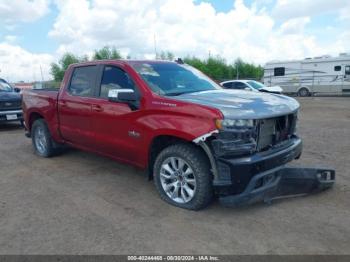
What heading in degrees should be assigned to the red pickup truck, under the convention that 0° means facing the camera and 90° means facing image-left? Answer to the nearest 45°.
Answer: approximately 315°
